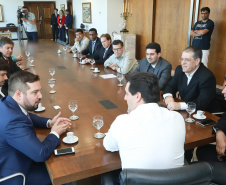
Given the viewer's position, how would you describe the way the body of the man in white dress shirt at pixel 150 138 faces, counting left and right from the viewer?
facing away from the viewer and to the left of the viewer

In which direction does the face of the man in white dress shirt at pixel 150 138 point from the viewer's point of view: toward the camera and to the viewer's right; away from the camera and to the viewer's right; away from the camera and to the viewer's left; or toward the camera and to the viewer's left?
away from the camera and to the viewer's left

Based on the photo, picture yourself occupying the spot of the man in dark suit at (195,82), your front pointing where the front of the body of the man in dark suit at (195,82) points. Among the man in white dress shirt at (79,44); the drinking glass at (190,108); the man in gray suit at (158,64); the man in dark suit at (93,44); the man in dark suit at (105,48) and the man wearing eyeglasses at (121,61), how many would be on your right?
5

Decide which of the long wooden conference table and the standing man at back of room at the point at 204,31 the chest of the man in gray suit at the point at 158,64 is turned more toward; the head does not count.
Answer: the long wooden conference table

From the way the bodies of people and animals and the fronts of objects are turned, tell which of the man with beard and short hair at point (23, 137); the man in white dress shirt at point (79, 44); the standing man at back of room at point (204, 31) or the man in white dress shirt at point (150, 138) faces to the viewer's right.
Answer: the man with beard and short hair

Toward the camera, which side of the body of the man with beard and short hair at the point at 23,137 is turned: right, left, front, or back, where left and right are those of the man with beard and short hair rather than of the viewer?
right

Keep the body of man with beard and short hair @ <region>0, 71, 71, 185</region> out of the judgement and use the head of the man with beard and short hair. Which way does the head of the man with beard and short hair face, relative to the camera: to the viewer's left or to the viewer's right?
to the viewer's right

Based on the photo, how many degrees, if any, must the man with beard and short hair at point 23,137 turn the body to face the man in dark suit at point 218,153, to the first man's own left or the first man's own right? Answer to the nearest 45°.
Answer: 0° — they already face them

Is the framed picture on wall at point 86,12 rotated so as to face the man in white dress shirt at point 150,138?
yes

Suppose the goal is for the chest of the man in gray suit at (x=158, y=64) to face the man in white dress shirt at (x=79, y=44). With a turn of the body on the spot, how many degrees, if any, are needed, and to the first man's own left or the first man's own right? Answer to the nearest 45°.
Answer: approximately 90° to the first man's own right
